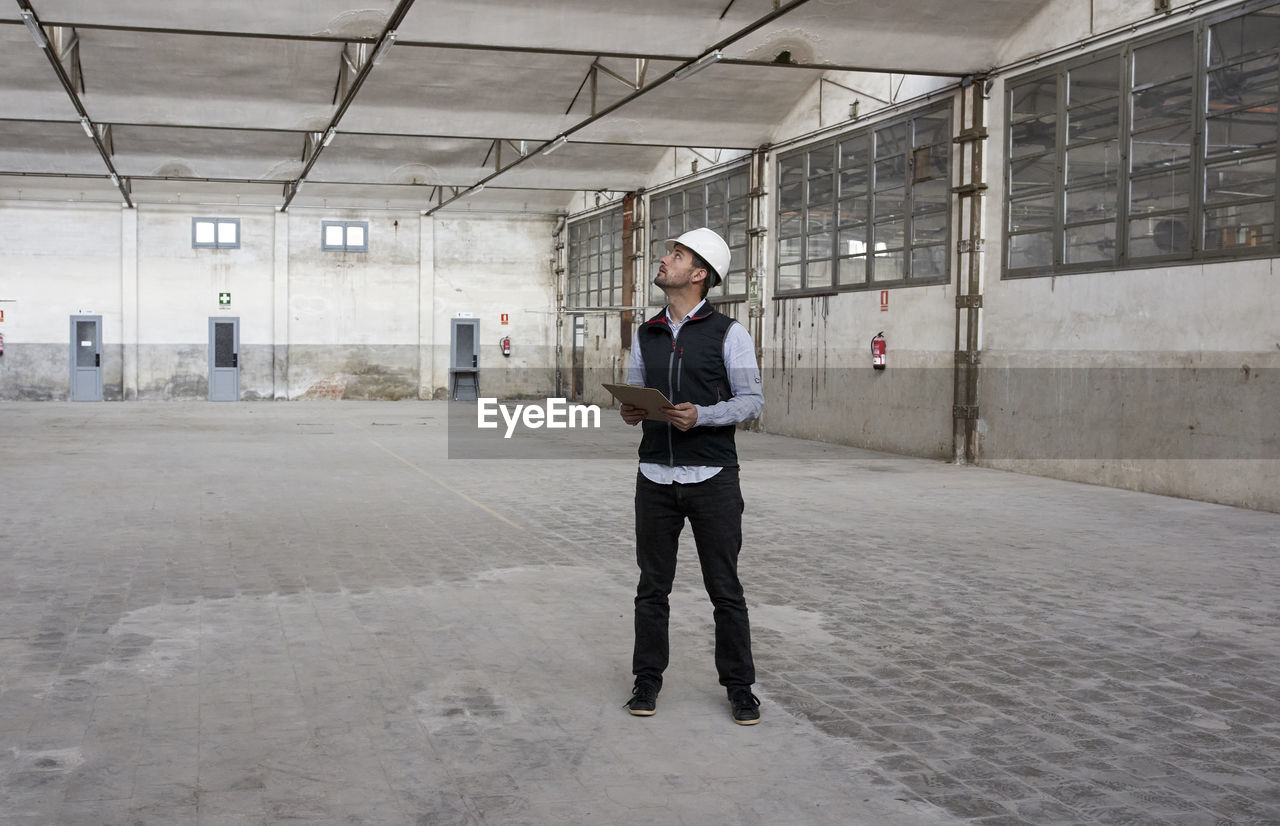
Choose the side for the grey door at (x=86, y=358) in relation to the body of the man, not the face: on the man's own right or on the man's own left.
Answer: on the man's own right

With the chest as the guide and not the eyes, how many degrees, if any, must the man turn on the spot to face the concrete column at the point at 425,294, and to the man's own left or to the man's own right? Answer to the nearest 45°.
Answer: approximately 135° to the man's own right

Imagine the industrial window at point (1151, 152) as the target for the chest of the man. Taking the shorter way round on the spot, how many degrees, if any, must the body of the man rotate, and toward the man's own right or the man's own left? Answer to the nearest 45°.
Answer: approximately 180°

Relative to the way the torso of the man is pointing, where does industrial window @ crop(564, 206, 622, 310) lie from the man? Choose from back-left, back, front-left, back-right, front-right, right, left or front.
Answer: back-right

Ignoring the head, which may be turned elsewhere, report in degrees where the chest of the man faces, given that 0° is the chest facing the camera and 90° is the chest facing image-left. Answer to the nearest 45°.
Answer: approximately 45°

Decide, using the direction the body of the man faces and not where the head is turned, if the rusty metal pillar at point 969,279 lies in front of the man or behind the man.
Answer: behind

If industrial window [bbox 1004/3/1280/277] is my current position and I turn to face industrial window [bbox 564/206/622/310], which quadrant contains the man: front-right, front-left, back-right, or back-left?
back-left
